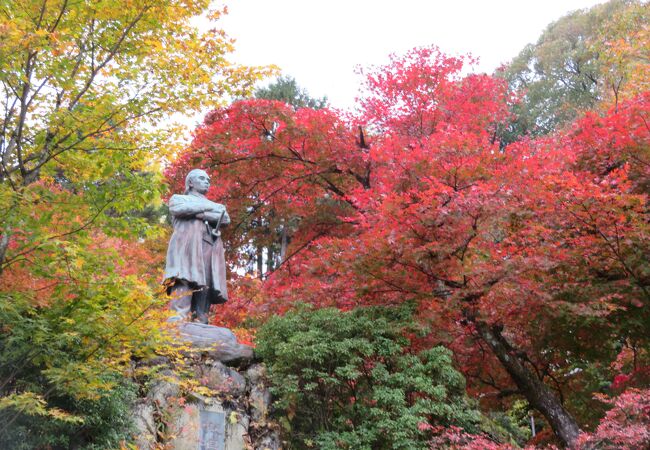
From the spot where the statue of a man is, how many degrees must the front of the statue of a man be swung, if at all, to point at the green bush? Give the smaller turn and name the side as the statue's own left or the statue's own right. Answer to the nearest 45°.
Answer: approximately 45° to the statue's own left

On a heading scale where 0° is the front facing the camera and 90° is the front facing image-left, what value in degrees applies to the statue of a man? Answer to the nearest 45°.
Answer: approximately 315°
